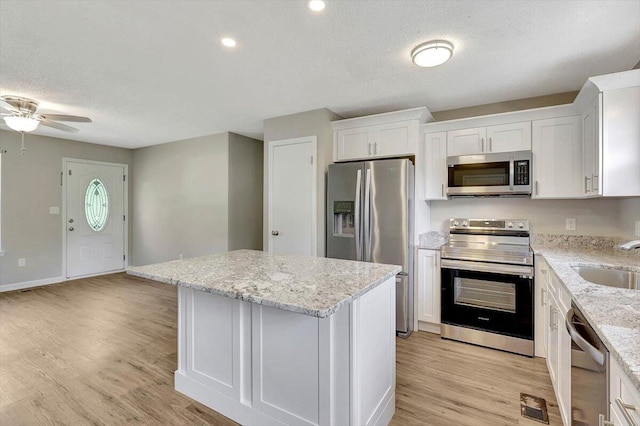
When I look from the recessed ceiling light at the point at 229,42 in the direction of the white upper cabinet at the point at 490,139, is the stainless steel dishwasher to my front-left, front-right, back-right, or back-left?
front-right

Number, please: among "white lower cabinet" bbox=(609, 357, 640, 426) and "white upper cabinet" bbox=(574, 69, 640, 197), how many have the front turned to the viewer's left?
2

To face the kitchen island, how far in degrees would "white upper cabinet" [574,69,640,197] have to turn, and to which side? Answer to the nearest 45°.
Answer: approximately 45° to its left

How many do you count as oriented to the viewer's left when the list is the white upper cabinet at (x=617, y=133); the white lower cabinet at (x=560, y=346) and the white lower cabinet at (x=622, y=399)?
3

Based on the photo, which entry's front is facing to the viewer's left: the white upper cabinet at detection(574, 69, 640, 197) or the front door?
the white upper cabinet

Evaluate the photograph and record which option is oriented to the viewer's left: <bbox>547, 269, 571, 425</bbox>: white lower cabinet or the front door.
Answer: the white lower cabinet

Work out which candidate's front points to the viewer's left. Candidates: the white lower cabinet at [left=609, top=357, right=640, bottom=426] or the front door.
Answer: the white lower cabinet

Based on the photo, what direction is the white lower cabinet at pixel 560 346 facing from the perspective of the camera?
to the viewer's left

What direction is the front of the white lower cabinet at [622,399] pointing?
to the viewer's left

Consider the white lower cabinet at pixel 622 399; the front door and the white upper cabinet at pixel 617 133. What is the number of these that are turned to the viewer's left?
2

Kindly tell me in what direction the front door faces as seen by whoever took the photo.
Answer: facing the viewer and to the right of the viewer

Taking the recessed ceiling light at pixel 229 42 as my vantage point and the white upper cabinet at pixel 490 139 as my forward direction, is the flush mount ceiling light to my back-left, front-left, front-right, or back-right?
front-right

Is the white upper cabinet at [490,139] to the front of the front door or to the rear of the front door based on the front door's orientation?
to the front

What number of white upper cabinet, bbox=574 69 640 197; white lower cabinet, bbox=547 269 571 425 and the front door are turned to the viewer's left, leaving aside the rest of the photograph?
2

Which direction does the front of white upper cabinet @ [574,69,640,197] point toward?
to the viewer's left
